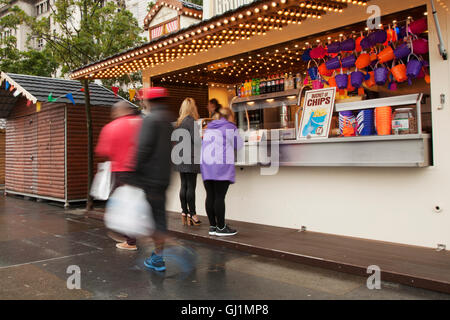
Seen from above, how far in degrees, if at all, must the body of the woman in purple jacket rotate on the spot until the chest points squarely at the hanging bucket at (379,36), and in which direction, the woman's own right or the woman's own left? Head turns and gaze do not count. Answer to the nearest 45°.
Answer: approximately 45° to the woman's own right

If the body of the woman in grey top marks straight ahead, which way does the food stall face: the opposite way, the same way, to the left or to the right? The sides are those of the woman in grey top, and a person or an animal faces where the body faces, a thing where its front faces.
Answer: the opposite way

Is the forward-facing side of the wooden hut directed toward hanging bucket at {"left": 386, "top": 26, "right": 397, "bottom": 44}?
no

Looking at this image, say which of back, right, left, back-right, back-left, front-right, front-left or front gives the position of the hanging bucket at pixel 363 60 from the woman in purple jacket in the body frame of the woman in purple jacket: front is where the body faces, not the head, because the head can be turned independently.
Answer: front-right

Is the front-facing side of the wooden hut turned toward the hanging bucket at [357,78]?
no

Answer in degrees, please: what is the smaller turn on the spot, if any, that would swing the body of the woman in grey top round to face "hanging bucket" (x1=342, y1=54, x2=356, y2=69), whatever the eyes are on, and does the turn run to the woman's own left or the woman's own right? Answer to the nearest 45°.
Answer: approximately 45° to the woman's own right

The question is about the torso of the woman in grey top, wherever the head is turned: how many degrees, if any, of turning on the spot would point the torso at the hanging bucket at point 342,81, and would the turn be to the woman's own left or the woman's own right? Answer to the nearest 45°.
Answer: approximately 45° to the woman's own right

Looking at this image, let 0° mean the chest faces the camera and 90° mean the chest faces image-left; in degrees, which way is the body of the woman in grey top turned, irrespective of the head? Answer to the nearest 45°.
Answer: approximately 225°

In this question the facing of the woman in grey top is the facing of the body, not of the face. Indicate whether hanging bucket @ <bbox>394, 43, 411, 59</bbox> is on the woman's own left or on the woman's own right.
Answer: on the woman's own right

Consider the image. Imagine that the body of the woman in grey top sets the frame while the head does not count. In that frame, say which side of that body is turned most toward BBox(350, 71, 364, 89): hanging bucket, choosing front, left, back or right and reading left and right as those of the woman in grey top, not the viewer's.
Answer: right

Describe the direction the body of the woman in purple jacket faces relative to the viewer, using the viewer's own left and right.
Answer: facing away from the viewer and to the right of the viewer

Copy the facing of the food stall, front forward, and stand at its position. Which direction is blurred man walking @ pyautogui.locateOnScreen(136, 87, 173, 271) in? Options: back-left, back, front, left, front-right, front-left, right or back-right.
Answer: front

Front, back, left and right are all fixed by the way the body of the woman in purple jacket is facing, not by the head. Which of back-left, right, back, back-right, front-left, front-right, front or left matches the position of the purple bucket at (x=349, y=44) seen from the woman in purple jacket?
front-right

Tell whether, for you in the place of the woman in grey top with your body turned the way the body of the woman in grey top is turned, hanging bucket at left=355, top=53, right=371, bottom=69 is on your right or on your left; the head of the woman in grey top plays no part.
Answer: on your right

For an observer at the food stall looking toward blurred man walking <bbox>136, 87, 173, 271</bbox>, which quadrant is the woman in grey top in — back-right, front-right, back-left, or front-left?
front-right

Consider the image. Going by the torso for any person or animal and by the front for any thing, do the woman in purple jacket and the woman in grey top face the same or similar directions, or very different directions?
same or similar directions

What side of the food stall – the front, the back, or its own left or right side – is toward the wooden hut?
right

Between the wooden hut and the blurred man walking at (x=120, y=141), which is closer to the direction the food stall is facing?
the blurred man walking

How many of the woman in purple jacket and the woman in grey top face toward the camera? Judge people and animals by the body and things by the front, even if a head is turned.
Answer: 0
